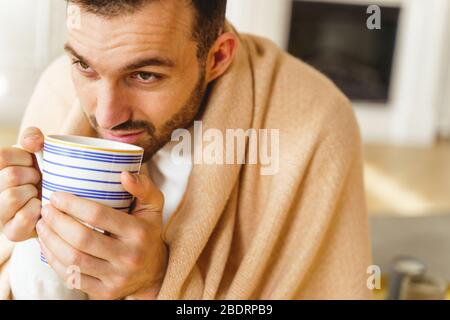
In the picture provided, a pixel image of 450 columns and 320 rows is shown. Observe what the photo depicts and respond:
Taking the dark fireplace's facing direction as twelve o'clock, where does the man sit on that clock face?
The man is roughly at 12 o'clock from the dark fireplace.

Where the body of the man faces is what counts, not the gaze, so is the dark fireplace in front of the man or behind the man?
behind

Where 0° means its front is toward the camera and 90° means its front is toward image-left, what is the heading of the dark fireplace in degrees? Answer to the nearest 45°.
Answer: approximately 0°

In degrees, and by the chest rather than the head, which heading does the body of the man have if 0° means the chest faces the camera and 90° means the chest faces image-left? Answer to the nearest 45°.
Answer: approximately 45°
